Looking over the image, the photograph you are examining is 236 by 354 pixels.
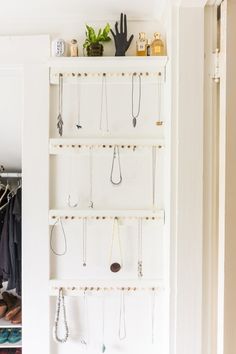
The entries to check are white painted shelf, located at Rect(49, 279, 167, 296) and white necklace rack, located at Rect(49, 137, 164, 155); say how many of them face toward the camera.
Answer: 2

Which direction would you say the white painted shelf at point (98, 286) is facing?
toward the camera

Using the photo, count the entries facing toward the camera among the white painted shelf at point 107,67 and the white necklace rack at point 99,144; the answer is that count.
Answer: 2

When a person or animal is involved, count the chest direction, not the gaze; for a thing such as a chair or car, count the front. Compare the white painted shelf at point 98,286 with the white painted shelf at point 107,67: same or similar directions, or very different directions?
same or similar directions

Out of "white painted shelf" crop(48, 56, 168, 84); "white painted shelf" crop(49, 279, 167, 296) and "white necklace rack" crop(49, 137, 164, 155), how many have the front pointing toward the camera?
3

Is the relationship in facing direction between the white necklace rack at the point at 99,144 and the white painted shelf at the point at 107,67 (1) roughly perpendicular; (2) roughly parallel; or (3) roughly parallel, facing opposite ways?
roughly parallel

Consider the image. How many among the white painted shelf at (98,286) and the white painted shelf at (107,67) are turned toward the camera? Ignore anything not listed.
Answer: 2

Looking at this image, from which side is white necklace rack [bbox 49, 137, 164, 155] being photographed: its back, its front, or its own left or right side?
front
